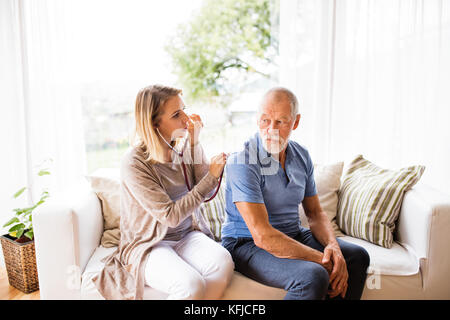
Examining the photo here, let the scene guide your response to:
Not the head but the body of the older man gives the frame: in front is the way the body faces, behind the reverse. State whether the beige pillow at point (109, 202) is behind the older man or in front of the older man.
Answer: behind

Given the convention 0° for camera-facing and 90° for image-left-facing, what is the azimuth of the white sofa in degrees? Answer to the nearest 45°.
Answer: approximately 0°

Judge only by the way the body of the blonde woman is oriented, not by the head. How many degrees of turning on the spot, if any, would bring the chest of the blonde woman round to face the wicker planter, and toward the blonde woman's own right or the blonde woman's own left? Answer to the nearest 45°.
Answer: approximately 180°

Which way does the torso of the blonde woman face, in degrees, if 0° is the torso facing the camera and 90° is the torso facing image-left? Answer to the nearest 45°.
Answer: approximately 315°

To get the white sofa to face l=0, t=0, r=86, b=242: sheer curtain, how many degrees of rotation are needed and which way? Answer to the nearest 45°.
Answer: approximately 135° to its right
